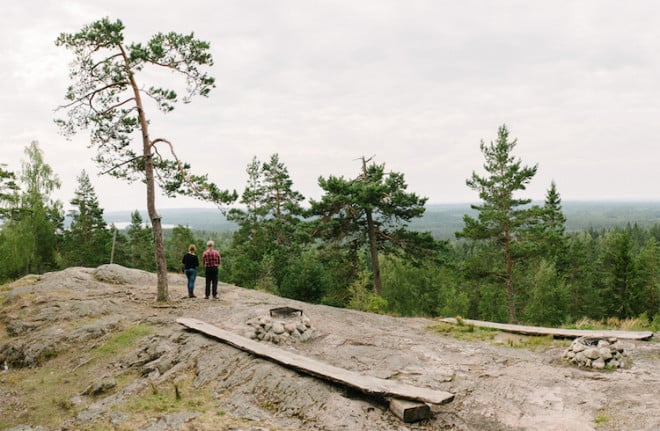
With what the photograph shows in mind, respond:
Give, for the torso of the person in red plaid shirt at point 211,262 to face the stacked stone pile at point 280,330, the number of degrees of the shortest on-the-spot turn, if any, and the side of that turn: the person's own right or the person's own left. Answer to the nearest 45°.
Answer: approximately 180°

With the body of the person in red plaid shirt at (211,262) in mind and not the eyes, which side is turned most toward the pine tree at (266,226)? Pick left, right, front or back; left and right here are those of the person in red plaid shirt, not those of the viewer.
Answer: front

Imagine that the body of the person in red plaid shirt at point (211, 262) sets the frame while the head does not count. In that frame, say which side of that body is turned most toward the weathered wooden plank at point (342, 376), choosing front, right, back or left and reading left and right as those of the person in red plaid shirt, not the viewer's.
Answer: back

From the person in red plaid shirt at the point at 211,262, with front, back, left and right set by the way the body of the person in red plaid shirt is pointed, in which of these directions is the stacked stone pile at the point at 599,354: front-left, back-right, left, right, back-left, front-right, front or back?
back-right

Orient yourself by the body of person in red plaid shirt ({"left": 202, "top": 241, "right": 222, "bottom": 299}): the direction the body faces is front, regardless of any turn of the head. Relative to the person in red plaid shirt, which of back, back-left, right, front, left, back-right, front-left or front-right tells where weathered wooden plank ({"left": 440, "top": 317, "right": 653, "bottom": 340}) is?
back-right

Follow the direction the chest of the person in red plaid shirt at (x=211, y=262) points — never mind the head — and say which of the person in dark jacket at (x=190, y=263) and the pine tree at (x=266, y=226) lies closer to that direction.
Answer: the pine tree

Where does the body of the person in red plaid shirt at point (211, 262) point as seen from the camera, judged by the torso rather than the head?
away from the camera

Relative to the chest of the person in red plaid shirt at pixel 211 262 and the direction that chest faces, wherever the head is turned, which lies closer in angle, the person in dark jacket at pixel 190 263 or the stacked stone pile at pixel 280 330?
the person in dark jacket

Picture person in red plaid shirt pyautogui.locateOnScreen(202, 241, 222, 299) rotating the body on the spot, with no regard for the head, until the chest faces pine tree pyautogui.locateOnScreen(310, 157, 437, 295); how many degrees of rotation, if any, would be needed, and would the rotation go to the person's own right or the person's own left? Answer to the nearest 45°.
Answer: approximately 45° to the person's own right
